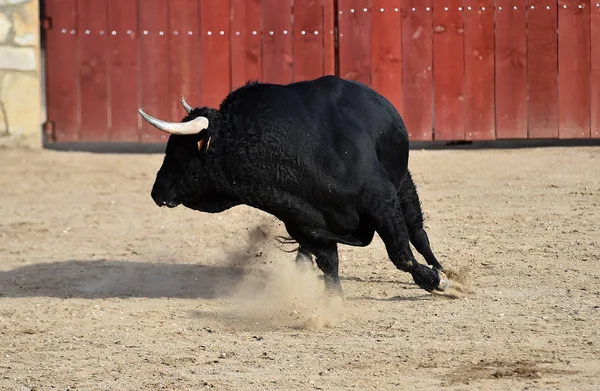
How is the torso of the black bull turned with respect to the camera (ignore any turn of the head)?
to the viewer's left

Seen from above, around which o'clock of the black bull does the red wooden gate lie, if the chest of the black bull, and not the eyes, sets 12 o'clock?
The red wooden gate is roughly at 3 o'clock from the black bull.
